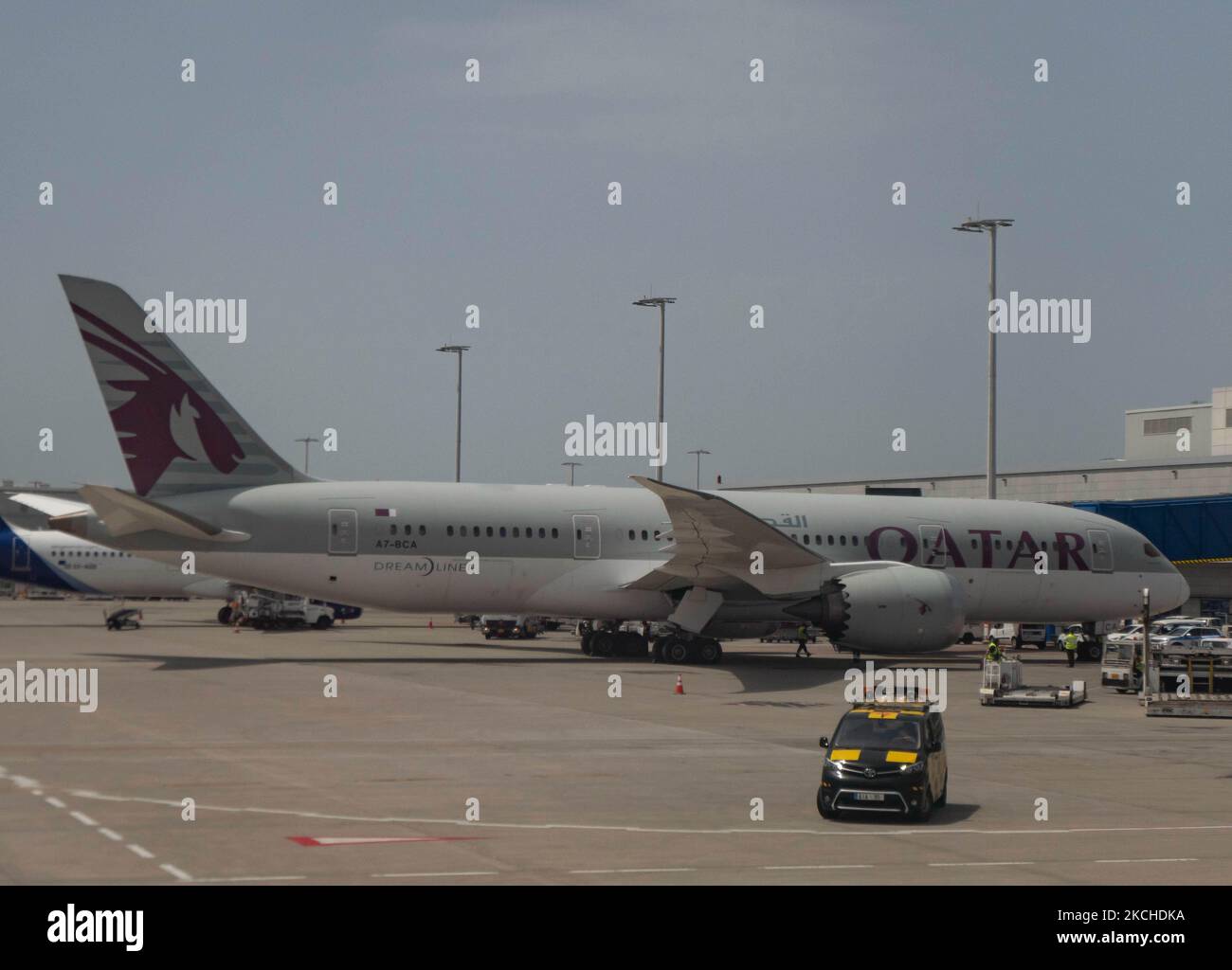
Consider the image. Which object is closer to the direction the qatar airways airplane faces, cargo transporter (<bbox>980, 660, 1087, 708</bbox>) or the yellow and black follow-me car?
the cargo transporter

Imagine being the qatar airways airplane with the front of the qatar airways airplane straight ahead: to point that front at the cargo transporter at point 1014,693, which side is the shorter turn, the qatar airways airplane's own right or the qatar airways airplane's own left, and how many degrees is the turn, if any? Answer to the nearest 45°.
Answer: approximately 45° to the qatar airways airplane's own right

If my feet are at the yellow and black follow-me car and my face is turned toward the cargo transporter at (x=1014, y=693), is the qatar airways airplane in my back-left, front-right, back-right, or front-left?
front-left

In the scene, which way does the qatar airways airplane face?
to the viewer's right

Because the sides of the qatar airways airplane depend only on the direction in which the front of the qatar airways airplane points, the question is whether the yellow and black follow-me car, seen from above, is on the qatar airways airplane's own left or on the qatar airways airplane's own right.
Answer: on the qatar airways airplane's own right

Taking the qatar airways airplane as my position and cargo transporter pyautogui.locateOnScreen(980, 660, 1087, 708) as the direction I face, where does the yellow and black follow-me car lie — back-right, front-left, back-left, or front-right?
front-right
